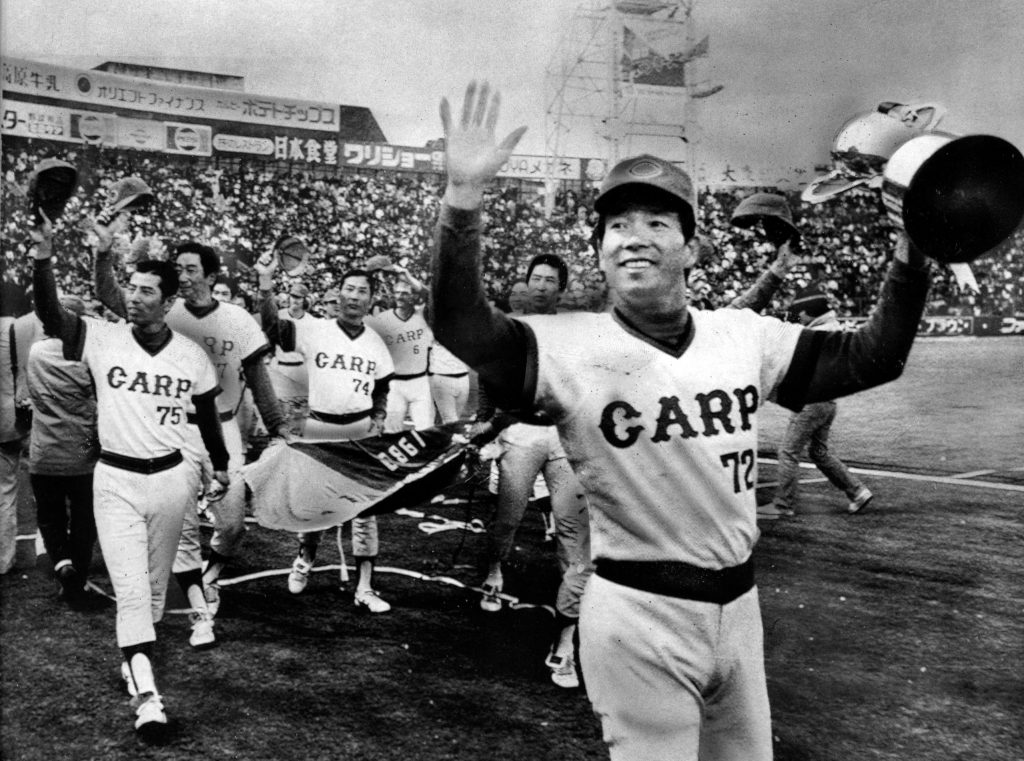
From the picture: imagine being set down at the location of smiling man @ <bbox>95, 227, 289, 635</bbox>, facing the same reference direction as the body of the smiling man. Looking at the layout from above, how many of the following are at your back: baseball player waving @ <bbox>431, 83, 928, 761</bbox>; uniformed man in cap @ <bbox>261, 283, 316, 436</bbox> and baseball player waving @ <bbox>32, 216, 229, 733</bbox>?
1

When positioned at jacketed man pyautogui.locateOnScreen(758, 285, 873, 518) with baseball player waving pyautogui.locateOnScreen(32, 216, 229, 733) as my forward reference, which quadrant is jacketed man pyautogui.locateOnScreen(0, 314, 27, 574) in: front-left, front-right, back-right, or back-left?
front-right

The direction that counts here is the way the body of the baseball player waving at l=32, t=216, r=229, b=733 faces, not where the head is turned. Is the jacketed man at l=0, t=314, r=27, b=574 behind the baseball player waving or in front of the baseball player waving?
behind

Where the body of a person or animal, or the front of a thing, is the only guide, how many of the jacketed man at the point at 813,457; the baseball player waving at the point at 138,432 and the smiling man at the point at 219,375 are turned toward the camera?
2

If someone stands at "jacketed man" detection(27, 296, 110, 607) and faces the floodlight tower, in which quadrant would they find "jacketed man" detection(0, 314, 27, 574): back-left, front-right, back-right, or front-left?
front-left

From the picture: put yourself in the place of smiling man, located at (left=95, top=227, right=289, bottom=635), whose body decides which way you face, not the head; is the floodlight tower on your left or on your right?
on your left

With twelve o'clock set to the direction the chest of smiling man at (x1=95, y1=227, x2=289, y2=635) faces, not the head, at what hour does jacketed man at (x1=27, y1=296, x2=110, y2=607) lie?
The jacketed man is roughly at 4 o'clock from the smiling man.

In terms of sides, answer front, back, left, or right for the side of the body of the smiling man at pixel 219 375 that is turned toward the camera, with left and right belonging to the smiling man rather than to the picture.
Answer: front

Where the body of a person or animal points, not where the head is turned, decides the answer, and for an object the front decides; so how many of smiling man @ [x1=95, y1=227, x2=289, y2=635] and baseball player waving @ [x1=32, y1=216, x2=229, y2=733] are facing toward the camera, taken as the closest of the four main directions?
2

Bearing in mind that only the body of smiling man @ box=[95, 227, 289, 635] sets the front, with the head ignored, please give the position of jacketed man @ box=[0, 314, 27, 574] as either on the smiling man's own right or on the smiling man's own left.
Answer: on the smiling man's own right
